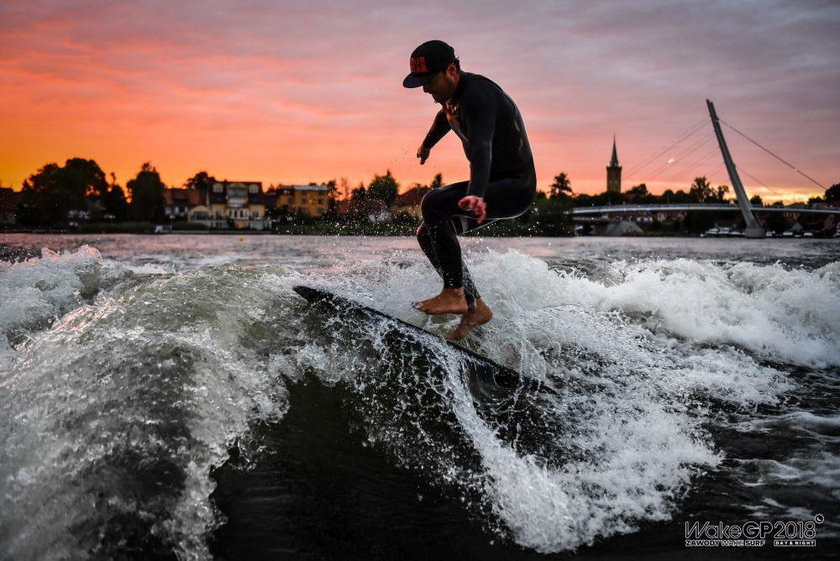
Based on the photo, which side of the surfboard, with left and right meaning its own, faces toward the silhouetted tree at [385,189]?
right

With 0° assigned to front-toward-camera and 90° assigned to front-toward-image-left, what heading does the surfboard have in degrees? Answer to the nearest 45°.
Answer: approximately 90°

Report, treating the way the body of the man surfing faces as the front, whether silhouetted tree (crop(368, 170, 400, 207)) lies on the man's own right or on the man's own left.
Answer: on the man's own right
